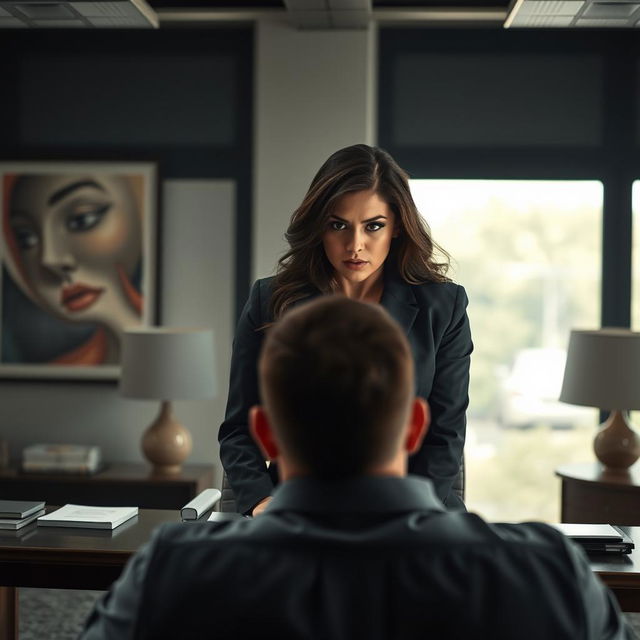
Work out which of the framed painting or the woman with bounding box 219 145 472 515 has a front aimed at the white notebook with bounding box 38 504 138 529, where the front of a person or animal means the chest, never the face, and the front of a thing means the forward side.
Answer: the framed painting

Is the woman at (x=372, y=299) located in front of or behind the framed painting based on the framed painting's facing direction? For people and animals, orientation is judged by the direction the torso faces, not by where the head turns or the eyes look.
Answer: in front

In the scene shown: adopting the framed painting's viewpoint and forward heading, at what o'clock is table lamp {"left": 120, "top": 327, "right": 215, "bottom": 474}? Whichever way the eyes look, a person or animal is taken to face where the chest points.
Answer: The table lamp is roughly at 11 o'clock from the framed painting.

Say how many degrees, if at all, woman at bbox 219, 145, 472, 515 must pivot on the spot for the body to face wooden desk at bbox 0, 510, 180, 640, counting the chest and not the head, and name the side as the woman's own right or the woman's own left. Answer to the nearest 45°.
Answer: approximately 90° to the woman's own right

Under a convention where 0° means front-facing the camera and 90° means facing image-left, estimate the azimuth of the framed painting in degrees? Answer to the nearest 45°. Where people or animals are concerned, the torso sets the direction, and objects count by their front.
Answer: approximately 0°

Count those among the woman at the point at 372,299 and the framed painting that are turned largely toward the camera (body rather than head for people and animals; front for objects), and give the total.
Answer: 2

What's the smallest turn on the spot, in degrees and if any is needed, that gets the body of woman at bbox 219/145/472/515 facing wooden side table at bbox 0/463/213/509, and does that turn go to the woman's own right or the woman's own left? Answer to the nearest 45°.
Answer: approximately 135° to the woman's own right

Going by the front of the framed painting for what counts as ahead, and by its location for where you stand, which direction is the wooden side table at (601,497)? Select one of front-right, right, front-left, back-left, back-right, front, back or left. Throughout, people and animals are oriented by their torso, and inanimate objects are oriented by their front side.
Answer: front-left

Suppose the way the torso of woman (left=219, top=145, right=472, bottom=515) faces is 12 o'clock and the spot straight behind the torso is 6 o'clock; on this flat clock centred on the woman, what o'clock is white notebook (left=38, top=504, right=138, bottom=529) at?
The white notebook is roughly at 3 o'clock from the woman.

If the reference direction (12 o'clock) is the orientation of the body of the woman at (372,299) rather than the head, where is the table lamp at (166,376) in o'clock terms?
The table lamp is roughly at 5 o'clock from the woman.

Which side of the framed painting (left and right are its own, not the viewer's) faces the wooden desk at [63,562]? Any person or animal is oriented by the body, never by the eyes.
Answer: front

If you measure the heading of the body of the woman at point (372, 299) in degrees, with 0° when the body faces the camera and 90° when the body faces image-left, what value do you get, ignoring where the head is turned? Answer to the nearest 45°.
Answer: approximately 0°
